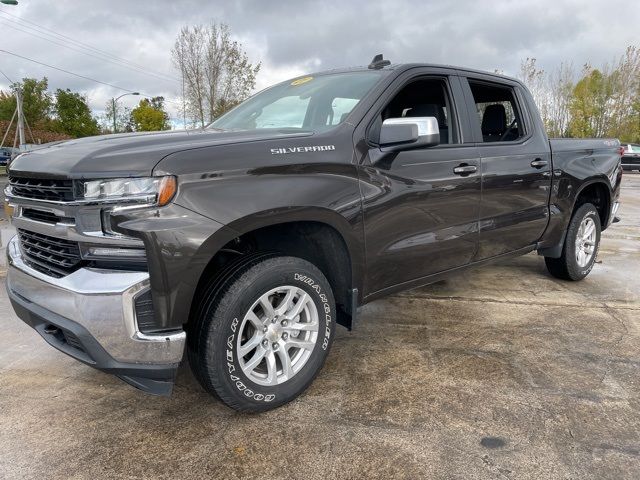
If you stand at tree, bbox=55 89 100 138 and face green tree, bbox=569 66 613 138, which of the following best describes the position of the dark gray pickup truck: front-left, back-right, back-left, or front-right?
front-right

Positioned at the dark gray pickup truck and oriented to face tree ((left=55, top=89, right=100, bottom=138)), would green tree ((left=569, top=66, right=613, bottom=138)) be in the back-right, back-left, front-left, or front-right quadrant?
front-right

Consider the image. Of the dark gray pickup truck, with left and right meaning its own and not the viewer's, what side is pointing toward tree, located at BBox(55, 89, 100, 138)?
right

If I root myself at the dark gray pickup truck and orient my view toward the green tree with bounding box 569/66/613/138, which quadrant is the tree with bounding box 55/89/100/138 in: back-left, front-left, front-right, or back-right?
front-left

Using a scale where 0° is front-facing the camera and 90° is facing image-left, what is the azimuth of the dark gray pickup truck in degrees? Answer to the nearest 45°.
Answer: approximately 45°

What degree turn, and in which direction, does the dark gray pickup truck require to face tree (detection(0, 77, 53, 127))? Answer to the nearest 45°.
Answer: approximately 90° to its right

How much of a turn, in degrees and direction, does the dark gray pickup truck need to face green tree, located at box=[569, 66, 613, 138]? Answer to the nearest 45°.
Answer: approximately 180°
